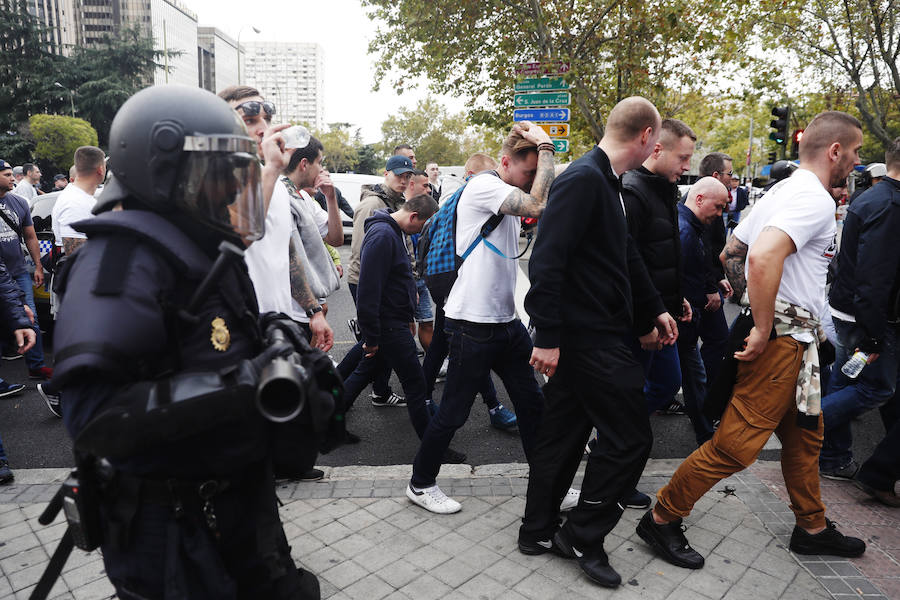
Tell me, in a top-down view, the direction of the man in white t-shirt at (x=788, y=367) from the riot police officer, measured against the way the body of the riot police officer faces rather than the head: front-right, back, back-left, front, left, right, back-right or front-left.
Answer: front-left

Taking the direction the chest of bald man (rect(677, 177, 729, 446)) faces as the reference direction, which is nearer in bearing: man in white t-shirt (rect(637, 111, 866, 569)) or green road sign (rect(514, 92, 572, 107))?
the man in white t-shirt

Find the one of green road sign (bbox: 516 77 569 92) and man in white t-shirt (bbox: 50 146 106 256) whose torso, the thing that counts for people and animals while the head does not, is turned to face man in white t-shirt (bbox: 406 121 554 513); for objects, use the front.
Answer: the green road sign

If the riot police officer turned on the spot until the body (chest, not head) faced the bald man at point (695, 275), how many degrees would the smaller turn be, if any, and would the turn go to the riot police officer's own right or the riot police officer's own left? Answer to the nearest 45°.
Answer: approximately 90° to the riot police officer's own left

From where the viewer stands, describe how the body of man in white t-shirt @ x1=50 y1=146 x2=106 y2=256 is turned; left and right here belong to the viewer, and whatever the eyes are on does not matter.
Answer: facing away from the viewer and to the right of the viewer

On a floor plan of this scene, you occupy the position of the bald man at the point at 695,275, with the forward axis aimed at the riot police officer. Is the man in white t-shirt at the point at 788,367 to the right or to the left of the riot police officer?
left

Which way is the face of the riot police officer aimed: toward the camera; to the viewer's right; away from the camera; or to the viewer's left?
to the viewer's right

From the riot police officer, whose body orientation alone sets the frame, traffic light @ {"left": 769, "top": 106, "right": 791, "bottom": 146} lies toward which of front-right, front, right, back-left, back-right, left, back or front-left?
left
